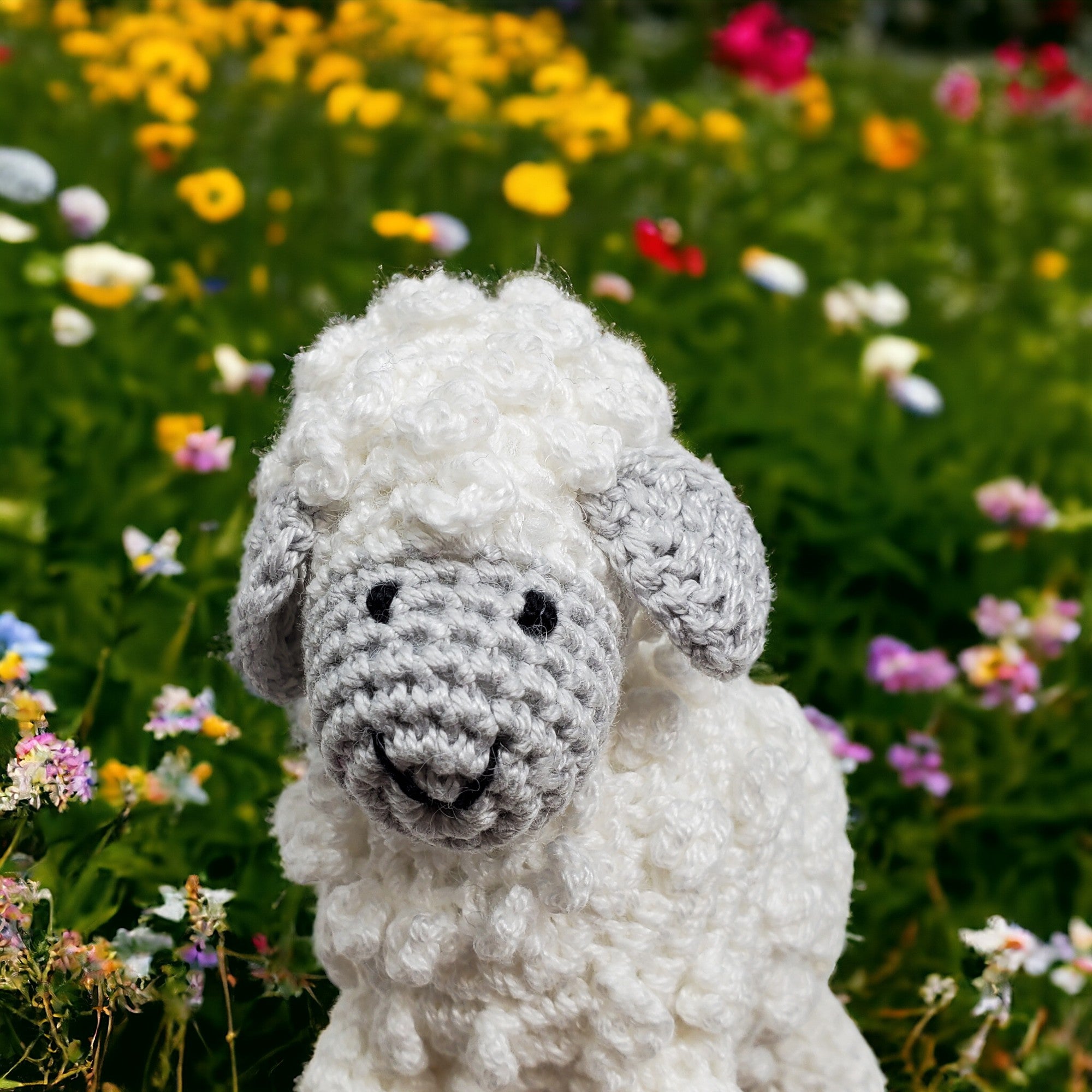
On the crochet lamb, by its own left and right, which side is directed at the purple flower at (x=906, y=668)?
back

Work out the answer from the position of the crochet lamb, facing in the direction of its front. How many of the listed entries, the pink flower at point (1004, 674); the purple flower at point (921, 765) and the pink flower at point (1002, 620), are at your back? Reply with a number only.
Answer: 3

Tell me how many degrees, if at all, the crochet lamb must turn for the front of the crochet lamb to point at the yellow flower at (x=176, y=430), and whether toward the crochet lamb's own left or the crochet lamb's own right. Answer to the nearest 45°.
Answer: approximately 90° to the crochet lamb's own right

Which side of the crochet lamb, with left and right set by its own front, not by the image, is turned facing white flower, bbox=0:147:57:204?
right

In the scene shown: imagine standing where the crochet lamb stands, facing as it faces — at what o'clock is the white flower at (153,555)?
The white flower is roughly at 3 o'clock from the crochet lamb.

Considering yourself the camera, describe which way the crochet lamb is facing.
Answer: facing the viewer and to the left of the viewer

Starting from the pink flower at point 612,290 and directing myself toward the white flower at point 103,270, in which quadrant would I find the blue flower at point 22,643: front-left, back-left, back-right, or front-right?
front-left

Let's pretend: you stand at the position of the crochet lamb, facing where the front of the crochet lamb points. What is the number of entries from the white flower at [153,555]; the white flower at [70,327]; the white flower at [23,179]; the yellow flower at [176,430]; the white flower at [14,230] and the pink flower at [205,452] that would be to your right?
6

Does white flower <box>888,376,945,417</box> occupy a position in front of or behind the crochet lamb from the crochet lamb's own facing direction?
behind

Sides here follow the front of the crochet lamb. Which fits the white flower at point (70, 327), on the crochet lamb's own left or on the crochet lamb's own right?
on the crochet lamb's own right

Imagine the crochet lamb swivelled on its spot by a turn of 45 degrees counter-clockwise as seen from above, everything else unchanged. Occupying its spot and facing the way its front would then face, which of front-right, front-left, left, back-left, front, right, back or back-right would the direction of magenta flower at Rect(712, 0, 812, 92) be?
back

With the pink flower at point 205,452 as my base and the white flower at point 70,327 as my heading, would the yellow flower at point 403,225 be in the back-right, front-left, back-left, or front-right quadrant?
front-right

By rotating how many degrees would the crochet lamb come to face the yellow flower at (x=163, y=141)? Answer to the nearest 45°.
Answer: approximately 90° to its right

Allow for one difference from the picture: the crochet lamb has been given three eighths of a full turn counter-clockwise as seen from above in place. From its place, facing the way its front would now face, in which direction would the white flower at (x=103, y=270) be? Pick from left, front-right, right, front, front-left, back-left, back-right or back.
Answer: back-left

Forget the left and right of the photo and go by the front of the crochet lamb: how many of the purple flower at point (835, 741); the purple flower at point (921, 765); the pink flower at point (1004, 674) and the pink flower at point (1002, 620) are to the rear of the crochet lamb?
4
